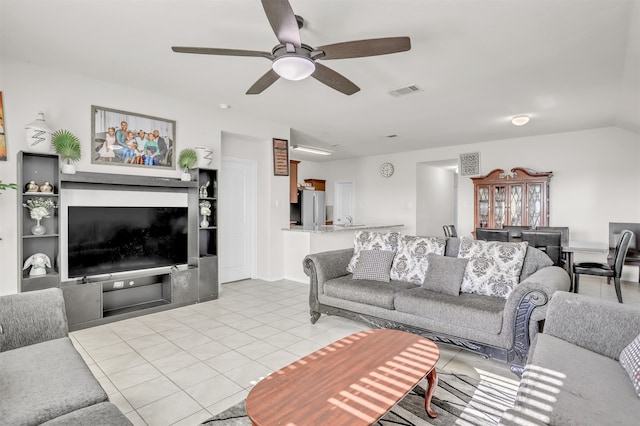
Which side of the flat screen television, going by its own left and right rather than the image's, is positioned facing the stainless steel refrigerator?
left

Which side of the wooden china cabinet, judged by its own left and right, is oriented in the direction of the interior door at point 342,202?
right

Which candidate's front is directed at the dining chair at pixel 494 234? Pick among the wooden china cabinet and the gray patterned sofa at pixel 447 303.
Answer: the wooden china cabinet

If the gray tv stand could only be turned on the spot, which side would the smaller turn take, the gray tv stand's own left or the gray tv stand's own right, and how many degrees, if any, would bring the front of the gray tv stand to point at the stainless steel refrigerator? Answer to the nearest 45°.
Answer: approximately 90° to the gray tv stand's own left

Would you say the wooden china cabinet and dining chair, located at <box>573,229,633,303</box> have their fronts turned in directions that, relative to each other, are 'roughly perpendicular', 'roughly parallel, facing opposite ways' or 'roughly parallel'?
roughly perpendicular

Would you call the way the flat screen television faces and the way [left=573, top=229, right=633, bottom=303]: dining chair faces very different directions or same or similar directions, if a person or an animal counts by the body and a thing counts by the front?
very different directions

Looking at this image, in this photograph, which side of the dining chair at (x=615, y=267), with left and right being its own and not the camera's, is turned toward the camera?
left

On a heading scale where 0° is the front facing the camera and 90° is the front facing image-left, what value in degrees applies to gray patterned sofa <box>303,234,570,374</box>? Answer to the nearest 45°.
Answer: approximately 45°

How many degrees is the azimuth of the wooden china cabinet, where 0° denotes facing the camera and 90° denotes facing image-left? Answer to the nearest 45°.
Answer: approximately 0°

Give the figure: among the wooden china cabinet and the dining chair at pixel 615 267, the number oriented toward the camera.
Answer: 1
